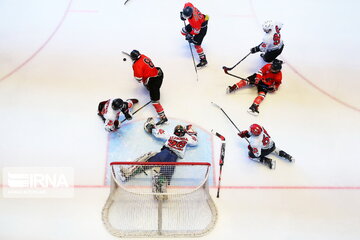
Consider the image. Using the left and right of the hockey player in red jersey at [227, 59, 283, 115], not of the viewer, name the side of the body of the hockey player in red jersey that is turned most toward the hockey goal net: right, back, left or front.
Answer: front

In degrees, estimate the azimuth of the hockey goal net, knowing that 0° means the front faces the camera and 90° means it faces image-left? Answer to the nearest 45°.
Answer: approximately 180°

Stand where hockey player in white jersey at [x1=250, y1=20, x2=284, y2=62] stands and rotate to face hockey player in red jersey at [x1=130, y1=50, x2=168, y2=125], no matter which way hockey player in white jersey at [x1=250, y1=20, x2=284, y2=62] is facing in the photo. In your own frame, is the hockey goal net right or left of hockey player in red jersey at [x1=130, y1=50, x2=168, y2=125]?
left

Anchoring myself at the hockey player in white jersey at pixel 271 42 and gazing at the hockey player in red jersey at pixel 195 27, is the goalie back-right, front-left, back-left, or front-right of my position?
front-left

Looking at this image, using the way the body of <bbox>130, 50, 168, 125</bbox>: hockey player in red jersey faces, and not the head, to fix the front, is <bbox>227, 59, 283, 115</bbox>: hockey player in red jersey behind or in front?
behind

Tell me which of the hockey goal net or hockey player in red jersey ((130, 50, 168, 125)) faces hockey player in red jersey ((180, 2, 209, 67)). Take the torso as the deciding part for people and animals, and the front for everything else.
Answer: the hockey goal net

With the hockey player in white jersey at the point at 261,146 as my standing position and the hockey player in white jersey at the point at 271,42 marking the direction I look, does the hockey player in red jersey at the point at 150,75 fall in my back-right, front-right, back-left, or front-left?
front-left
